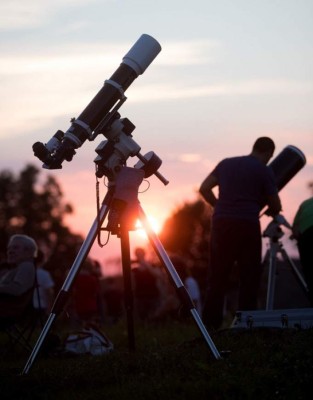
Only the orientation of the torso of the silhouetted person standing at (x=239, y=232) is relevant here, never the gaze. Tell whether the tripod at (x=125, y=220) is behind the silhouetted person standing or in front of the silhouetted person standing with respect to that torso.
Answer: behind

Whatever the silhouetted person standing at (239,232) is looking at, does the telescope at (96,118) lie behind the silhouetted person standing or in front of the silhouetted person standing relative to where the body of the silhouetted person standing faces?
behind

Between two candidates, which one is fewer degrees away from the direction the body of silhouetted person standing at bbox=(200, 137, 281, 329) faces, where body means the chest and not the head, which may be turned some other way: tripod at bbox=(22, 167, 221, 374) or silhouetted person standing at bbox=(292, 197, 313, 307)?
the silhouetted person standing

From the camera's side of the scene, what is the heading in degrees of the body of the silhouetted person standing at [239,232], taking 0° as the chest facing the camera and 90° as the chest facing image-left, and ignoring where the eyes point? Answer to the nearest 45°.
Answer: approximately 225°

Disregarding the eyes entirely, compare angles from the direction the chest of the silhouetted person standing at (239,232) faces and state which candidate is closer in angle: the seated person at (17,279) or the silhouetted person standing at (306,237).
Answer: the silhouetted person standing

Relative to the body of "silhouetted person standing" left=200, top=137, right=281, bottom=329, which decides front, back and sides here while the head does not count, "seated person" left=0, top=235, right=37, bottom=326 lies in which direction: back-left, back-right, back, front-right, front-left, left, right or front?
back-left

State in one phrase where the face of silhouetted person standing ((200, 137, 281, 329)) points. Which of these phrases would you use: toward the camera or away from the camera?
away from the camera
